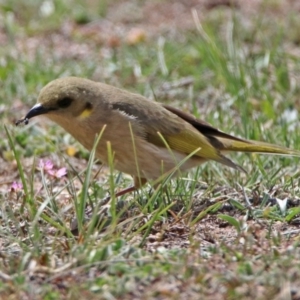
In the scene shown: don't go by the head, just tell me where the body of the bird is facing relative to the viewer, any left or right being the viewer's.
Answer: facing to the left of the viewer
